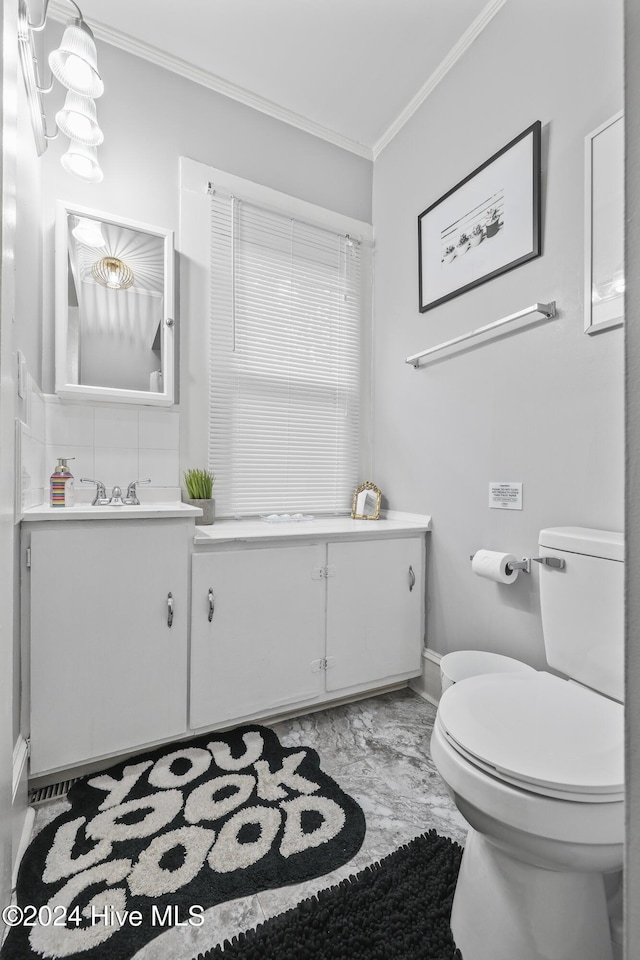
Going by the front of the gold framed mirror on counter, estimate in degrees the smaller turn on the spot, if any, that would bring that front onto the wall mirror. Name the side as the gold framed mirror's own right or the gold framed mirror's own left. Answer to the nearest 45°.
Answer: approximately 45° to the gold framed mirror's own right

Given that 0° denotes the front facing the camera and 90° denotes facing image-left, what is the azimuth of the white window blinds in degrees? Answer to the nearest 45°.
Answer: approximately 315°

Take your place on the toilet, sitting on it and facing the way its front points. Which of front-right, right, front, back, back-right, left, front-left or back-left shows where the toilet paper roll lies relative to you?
back-right

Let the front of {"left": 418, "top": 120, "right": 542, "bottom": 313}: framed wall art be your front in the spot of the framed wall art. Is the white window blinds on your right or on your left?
on your right

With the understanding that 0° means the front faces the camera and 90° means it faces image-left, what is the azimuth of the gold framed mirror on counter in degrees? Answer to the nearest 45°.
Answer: approximately 0°

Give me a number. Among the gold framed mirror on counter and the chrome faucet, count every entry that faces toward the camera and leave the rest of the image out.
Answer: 2

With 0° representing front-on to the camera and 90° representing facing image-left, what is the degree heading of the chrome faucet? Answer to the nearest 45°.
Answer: approximately 0°

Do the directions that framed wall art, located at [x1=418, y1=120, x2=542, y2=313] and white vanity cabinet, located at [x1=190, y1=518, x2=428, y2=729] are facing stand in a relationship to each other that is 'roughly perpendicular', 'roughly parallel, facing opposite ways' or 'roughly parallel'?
roughly perpendicular

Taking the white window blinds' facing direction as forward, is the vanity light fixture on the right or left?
on its right

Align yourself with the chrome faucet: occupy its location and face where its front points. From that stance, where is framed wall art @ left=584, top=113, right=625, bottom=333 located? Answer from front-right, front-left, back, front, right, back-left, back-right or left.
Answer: front-left

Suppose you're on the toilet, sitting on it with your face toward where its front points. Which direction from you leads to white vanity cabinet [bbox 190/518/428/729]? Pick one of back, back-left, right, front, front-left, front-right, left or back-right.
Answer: right
